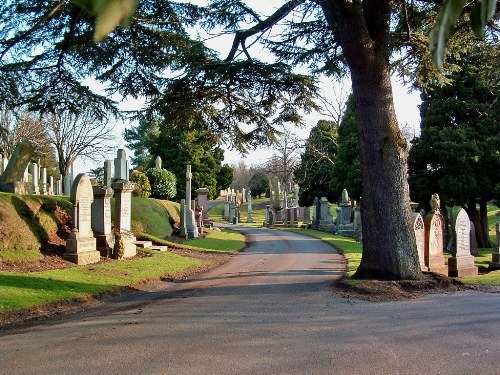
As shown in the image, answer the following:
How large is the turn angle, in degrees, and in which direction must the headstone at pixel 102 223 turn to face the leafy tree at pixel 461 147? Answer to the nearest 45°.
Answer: approximately 45° to its left

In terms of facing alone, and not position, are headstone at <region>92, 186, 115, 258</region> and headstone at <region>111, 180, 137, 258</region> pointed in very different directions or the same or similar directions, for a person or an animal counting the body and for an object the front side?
same or similar directions

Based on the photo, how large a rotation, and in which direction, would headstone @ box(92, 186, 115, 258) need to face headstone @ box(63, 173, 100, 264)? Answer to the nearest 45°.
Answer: approximately 90° to its right

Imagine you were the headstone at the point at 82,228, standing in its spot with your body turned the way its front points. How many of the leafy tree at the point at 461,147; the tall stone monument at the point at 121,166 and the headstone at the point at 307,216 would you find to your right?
0

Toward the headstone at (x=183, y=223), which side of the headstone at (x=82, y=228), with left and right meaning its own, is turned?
left

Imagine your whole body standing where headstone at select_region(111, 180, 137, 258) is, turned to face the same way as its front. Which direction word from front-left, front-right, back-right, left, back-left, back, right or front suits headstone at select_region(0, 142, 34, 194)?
back-right

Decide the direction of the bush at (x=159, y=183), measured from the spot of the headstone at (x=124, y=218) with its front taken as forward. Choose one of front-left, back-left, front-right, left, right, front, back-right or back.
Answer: back-left

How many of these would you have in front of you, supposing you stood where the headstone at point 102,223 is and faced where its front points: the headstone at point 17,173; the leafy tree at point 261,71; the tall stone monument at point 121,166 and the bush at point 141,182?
1

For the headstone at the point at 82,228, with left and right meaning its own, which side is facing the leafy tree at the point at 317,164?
left

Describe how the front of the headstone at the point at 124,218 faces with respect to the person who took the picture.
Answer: facing the viewer and to the right of the viewer

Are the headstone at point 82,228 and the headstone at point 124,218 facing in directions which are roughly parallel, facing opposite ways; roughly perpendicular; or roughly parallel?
roughly parallel

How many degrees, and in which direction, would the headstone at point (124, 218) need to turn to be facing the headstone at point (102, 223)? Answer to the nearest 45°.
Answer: approximately 90° to its right

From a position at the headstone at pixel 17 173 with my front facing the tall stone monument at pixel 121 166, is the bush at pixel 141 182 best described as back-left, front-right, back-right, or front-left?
front-left

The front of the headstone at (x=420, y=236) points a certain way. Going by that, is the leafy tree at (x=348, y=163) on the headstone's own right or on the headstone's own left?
on the headstone's own right

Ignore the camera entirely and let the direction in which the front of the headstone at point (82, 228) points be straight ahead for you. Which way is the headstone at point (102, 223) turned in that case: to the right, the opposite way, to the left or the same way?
the same way

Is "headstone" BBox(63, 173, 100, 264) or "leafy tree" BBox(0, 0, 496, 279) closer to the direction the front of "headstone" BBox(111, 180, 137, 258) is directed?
the leafy tree

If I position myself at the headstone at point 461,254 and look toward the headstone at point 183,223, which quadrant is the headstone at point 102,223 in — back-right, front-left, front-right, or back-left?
front-left
